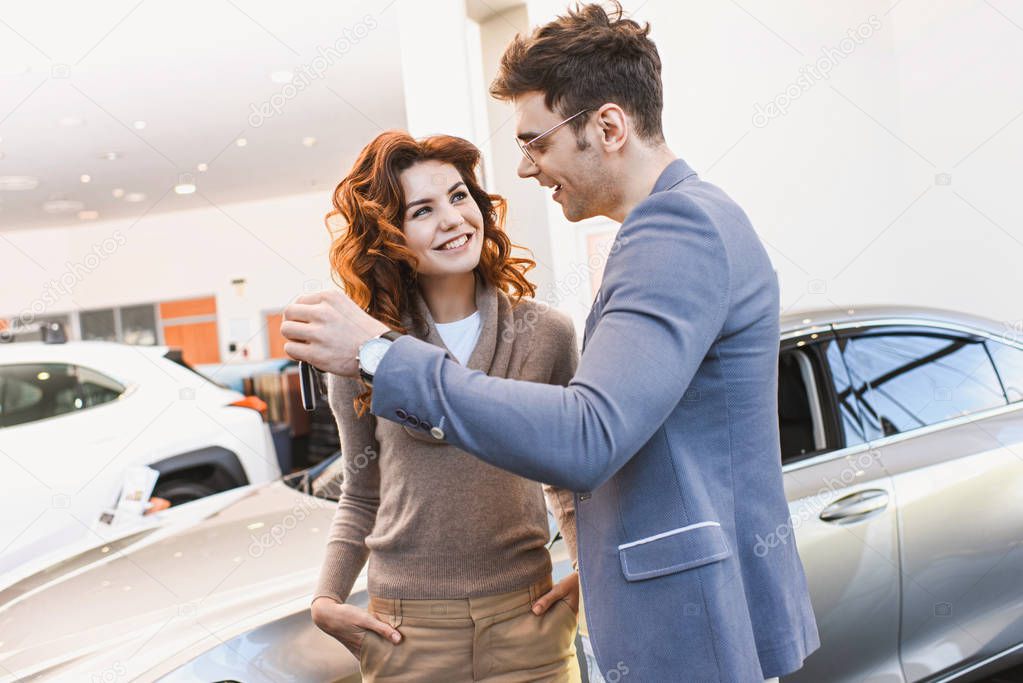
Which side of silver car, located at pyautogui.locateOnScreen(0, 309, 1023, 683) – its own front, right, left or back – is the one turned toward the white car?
right

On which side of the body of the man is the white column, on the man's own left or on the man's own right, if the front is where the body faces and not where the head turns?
on the man's own right

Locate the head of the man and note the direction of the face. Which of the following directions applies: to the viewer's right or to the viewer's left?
to the viewer's left

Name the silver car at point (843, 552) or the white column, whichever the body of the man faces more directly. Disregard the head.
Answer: the white column

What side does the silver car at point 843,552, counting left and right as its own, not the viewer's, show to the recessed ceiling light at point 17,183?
right

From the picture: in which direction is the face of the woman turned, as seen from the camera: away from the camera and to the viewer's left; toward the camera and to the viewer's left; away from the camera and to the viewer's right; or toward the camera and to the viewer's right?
toward the camera and to the viewer's right

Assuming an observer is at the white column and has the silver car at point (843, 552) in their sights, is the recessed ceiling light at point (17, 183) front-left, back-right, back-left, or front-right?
back-right

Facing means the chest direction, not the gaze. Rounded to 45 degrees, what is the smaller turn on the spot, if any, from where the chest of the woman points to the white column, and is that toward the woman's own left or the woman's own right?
approximately 180°

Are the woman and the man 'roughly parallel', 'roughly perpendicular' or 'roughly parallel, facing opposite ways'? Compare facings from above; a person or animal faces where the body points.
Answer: roughly perpendicular

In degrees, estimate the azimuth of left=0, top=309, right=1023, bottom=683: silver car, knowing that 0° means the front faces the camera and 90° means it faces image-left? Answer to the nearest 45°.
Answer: approximately 45°

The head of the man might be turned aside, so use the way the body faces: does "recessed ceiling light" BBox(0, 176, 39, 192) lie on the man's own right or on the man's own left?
on the man's own right

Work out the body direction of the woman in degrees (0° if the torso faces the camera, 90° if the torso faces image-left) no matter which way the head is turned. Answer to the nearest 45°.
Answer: approximately 0°

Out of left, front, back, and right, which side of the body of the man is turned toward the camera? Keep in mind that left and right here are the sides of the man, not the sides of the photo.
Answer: left

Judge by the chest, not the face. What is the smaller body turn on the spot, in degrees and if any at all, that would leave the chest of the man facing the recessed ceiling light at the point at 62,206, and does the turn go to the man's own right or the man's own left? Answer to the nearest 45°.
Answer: approximately 45° to the man's own right
